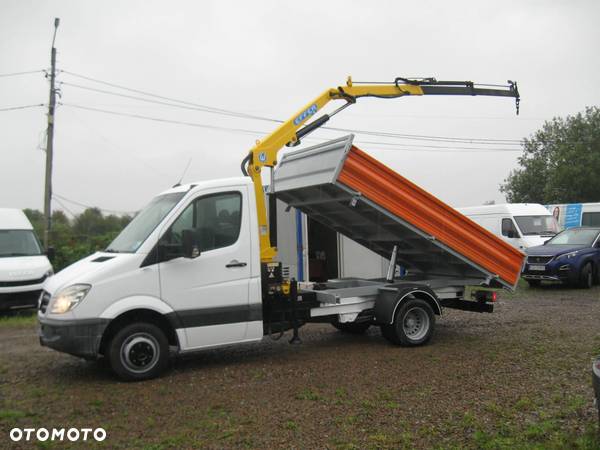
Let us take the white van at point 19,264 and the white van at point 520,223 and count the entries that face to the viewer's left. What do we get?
0

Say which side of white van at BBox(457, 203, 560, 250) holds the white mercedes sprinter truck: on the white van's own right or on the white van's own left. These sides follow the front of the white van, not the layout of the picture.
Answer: on the white van's own right

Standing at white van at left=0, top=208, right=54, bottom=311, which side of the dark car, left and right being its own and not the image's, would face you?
front

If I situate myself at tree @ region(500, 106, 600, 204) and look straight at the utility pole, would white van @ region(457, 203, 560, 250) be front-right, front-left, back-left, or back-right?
front-left

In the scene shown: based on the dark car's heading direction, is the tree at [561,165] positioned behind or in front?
behind

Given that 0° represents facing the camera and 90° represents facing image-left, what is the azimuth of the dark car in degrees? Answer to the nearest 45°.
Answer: approximately 45°

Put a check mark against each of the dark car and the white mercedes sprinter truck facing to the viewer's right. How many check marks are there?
0

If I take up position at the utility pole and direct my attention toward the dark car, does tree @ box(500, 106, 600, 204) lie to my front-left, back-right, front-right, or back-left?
front-left

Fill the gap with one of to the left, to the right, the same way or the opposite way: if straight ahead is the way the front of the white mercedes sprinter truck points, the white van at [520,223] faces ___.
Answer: to the left

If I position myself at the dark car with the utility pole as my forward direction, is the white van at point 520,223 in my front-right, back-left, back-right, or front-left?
front-right

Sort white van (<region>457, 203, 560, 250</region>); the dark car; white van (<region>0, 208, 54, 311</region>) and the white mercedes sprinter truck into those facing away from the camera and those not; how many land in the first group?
0

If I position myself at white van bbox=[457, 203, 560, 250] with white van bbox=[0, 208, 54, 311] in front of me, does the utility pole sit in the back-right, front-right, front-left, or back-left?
front-right

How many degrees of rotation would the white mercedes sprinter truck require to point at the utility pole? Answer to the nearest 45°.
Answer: approximately 90° to its right

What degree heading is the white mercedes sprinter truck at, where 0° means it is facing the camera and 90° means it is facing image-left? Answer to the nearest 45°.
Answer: approximately 45°

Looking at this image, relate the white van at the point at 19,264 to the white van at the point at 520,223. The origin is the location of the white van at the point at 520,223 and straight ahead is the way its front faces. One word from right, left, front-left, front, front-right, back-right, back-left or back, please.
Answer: right

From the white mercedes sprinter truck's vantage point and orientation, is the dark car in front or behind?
behind

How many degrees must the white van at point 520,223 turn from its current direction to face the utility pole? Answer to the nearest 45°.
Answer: approximately 135° to its right
